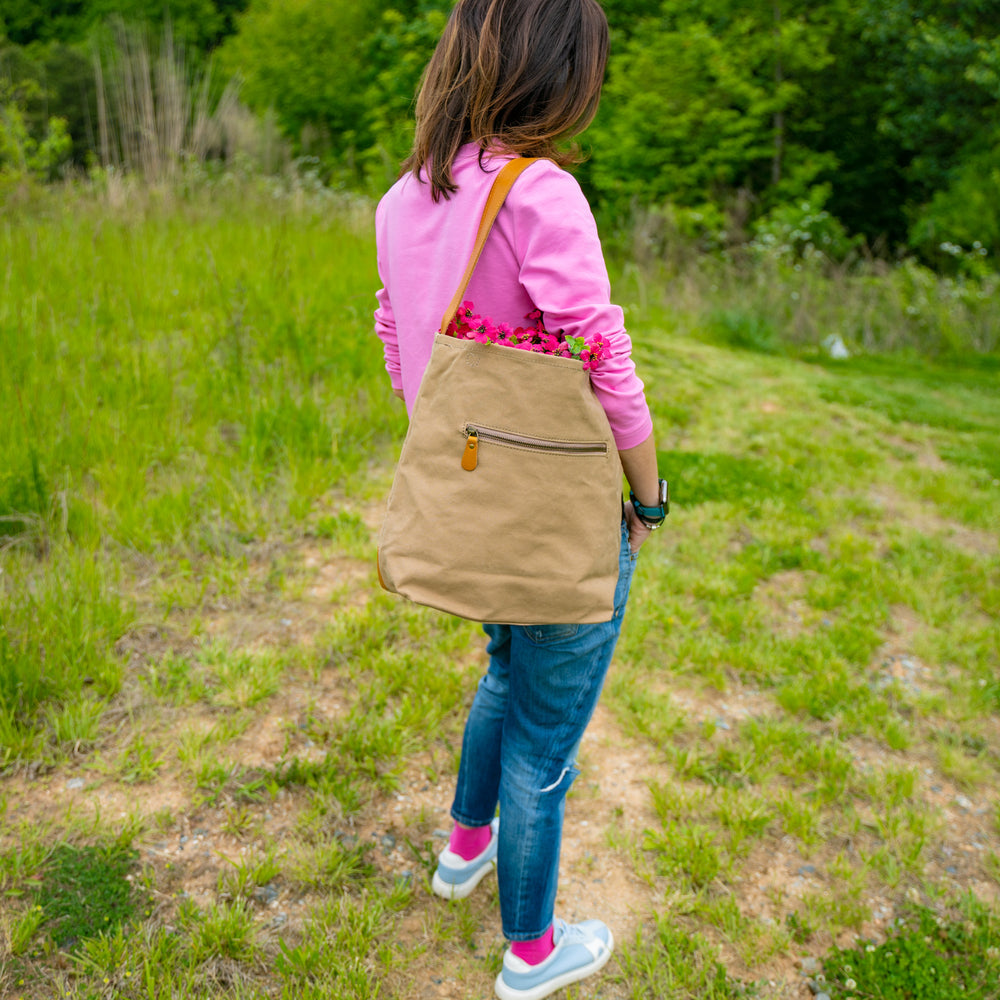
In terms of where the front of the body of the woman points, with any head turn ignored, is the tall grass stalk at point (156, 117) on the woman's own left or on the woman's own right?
on the woman's own left

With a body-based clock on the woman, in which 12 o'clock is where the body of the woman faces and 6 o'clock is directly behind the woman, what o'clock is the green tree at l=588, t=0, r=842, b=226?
The green tree is roughly at 11 o'clock from the woman.

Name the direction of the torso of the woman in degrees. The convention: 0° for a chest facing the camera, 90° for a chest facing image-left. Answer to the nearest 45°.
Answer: approximately 225°
